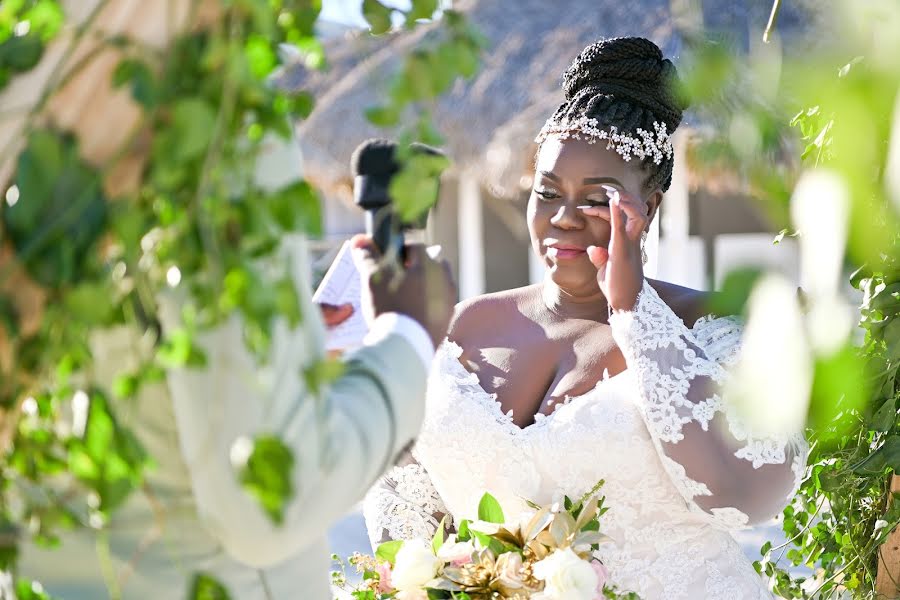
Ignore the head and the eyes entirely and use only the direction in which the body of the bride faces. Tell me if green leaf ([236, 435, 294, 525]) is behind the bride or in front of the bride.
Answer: in front

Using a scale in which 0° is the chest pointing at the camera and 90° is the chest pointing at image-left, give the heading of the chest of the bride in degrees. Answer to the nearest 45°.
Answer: approximately 45°

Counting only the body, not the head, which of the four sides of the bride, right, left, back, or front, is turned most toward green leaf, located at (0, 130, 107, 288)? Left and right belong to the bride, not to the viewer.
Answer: front

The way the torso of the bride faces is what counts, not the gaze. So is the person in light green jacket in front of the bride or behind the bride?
in front

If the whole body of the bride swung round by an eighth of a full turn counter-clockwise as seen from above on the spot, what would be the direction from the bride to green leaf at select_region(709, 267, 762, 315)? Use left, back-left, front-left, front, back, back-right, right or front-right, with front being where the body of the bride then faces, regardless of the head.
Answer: front

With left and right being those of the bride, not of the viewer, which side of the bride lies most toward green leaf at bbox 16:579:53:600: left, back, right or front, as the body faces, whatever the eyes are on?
front

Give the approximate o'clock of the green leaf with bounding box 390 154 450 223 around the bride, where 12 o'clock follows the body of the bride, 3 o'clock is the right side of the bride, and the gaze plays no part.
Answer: The green leaf is roughly at 11 o'clock from the bride.

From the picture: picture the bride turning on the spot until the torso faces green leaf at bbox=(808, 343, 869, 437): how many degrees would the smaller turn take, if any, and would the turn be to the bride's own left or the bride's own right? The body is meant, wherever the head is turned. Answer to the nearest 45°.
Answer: approximately 45° to the bride's own left

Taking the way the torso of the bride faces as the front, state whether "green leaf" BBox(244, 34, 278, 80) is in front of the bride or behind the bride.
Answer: in front
